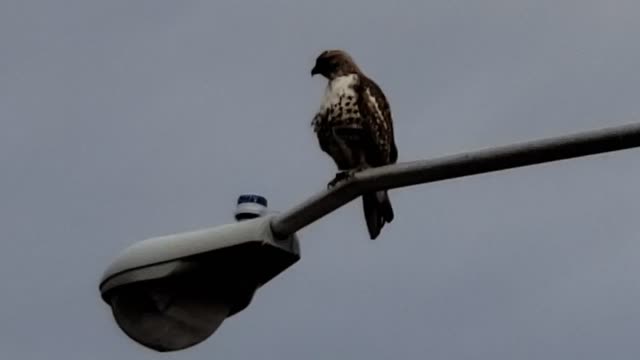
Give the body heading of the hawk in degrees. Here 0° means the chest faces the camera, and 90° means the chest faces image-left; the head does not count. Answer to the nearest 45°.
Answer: approximately 45°
